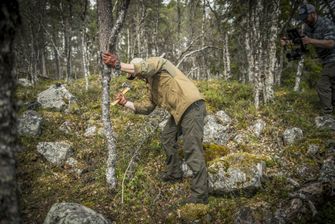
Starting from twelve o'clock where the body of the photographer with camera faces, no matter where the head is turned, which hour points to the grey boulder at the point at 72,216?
The grey boulder is roughly at 10 o'clock from the photographer with camera.

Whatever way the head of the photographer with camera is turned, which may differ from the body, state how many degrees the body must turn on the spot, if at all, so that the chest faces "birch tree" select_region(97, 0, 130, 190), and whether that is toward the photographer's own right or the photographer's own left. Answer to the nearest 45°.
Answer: approximately 45° to the photographer's own left

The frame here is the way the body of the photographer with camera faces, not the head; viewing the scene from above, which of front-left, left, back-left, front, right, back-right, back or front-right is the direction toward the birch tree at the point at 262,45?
front-right

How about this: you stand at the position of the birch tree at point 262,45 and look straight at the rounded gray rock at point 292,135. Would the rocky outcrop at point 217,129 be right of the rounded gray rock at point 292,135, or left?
right

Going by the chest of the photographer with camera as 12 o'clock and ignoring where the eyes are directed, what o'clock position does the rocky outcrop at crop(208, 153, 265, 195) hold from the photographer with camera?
The rocky outcrop is roughly at 10 o'clock from the photographer with camera.

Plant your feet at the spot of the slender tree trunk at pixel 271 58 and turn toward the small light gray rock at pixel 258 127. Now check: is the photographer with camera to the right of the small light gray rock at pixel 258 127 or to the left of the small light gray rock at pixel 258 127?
left

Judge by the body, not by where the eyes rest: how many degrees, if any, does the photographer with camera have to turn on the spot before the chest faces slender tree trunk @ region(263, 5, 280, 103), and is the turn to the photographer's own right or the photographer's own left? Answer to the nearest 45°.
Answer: approximately 45° to the photographer's own right

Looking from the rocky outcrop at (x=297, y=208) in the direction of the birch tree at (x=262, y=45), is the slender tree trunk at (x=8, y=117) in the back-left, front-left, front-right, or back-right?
back-left

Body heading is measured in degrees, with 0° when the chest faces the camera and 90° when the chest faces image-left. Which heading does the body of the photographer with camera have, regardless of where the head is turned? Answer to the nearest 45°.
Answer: approximately 90°

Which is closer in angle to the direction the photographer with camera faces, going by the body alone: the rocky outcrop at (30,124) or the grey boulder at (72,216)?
the rocky outcrop
